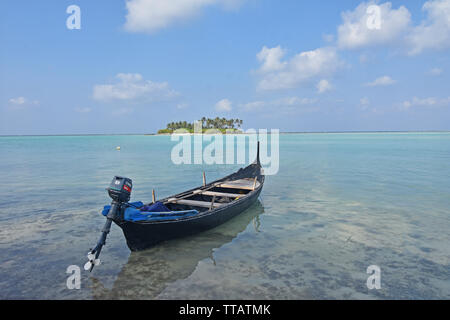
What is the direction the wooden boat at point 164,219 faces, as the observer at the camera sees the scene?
facing away from the viewer and to the right of the viewer
